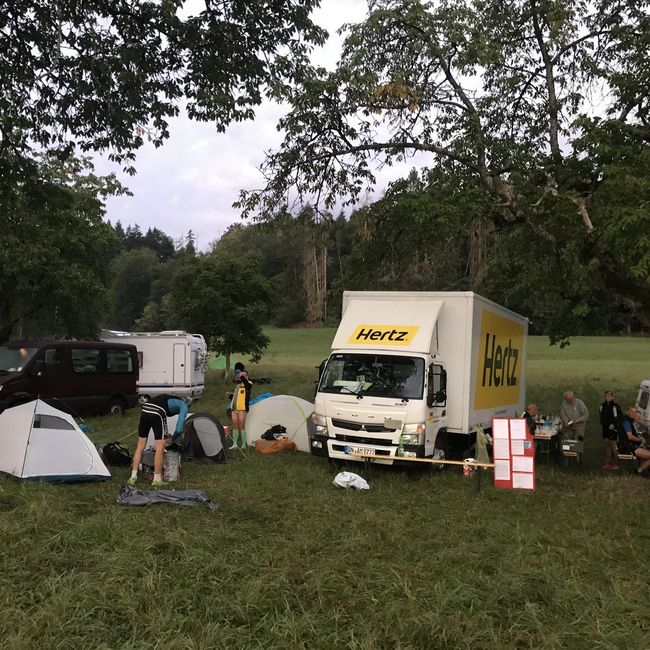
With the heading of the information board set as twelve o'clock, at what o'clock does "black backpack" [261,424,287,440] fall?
The black backpack is roughly at 4 o'clock from the information board.

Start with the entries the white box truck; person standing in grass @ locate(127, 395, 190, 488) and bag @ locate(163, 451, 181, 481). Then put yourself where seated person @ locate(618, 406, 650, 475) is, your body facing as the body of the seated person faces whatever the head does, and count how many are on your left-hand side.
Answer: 0

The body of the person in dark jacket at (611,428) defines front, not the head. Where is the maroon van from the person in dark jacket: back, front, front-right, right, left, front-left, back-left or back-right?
right

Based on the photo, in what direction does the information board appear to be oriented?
toward the camera

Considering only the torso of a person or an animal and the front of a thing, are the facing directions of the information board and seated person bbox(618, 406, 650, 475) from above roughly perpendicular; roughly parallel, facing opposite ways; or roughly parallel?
roughly perpendicular

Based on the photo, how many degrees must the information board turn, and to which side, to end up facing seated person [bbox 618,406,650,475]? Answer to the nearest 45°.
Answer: approximately 135° to its left

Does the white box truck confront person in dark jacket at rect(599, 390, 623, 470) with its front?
no

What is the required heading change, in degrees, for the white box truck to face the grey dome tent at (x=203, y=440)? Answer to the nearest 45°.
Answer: approximately 45° to its right

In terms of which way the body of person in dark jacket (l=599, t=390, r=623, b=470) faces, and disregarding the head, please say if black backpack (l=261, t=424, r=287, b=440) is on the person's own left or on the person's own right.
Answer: on the person's own right

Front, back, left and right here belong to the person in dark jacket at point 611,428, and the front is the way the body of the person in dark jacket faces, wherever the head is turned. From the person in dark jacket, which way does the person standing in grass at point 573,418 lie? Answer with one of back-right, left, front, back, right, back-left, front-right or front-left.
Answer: back-right

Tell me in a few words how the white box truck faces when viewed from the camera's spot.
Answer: facing the viewer and to the left of the viewer

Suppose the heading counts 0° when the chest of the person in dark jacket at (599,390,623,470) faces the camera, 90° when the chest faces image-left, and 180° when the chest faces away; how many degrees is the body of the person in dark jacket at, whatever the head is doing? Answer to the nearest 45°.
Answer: approximately 0°
